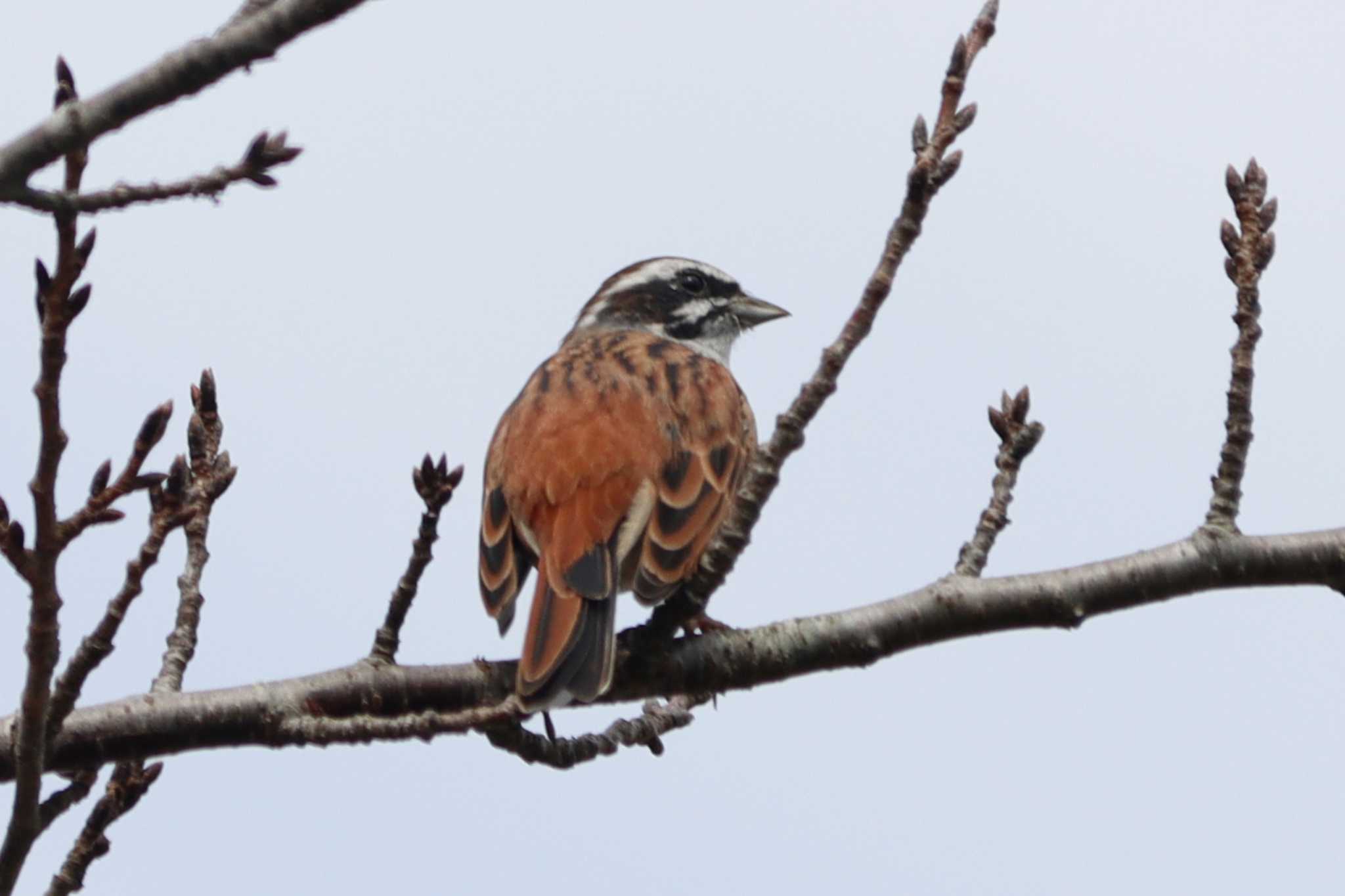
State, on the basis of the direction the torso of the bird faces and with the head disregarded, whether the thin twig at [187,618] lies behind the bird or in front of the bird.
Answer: behind

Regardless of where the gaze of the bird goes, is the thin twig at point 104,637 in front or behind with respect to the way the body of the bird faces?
behind

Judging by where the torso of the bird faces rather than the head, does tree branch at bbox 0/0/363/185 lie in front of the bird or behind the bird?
behind

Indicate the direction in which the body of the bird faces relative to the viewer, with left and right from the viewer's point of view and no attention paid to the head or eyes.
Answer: facing away from the viewer and to the right of the viewer

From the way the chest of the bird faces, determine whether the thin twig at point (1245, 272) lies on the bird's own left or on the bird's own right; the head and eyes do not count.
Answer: on the bird's own right

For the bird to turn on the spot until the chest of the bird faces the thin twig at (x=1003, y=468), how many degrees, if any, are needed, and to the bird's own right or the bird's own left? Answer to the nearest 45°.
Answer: approximately 45° to the bird's own right

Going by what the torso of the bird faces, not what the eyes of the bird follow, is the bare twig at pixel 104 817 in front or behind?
behind
